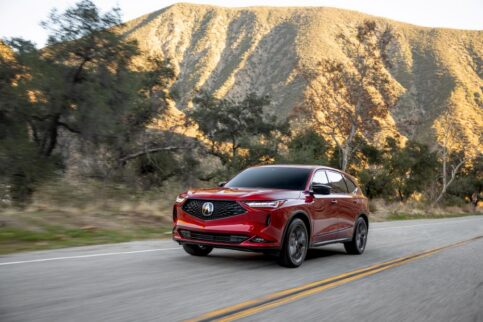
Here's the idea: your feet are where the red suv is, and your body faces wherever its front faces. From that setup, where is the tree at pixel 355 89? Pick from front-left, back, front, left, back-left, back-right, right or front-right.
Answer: back-right

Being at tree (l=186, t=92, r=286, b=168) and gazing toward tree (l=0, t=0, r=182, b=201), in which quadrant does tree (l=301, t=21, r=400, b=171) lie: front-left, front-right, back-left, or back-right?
back-left

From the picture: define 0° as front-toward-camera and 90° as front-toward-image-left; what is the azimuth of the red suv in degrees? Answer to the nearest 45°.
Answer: approximately 45°

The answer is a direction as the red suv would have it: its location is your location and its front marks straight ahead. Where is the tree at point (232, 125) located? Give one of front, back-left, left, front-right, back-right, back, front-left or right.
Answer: back-right
